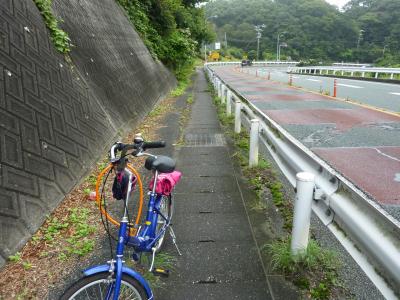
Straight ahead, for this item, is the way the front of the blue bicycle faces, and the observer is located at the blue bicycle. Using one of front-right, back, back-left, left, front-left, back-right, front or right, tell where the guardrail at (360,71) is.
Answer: back

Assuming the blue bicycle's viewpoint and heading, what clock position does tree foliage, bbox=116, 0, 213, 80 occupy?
The tree foliage is roughly at 5 o'clock from the blue bicycle.

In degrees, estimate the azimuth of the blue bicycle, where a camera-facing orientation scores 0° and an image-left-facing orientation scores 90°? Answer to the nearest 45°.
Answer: approximately 45°
